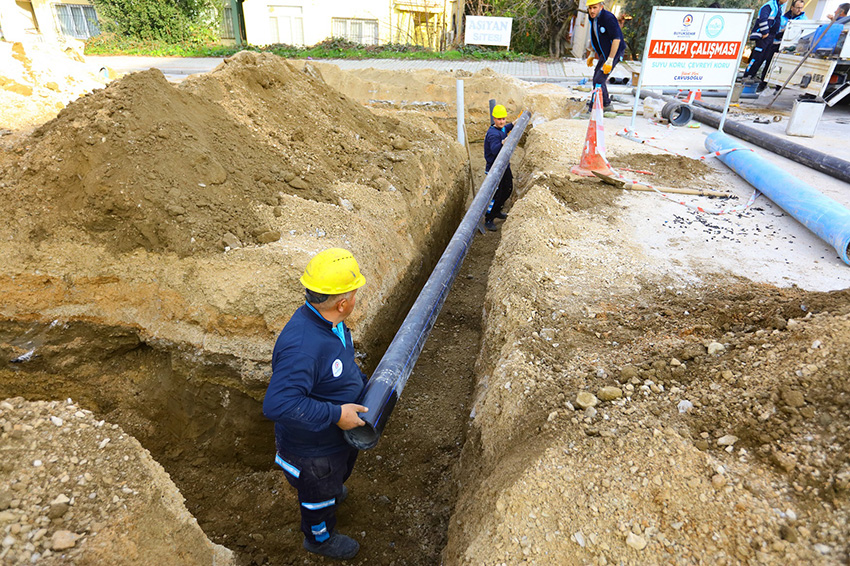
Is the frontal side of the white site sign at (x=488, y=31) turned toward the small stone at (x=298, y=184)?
yes

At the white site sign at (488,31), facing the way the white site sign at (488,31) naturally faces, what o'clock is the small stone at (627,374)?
The small stone is roughly at 12 o'clock from the white site sign.

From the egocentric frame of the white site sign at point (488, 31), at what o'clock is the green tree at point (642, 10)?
The green tree is roughly at 9 o'clock from the white site sign.

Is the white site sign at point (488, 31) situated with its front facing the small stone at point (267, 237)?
yes

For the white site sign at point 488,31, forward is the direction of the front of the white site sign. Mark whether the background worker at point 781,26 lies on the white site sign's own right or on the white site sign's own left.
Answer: on the white site sign's own left

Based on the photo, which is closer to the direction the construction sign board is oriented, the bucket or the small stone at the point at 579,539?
the small stone

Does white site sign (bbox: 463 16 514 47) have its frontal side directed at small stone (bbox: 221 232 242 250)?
yes

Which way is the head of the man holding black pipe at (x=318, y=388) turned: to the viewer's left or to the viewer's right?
to the viewer's right

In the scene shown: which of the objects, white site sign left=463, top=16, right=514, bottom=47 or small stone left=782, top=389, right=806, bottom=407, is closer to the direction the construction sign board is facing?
the small stone

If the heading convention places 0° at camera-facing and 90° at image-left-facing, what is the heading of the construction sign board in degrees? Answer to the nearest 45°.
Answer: approximately 0°

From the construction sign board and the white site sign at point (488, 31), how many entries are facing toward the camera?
2

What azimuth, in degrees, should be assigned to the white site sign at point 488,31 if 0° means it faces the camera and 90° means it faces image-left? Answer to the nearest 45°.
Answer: approximately 0°

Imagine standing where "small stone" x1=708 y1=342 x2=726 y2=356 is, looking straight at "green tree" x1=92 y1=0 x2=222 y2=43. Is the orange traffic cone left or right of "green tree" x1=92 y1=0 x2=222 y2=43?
right
